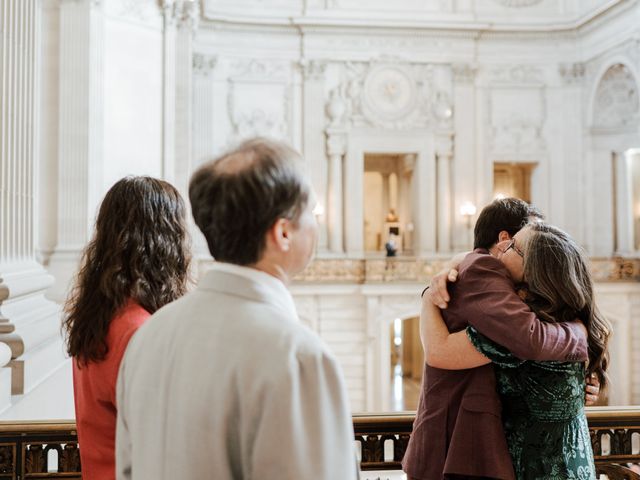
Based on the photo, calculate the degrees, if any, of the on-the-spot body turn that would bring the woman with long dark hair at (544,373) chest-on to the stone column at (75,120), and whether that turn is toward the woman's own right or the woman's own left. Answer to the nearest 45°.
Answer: approximately 45° to the woman's own right

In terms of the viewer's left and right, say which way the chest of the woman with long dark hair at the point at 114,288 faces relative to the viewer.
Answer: facing away from the viewer and to the right of the viewer

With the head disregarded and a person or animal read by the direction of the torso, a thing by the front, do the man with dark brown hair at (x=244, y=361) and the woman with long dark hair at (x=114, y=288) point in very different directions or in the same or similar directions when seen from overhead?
same or similar directions

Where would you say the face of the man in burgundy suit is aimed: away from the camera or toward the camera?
away from the camera

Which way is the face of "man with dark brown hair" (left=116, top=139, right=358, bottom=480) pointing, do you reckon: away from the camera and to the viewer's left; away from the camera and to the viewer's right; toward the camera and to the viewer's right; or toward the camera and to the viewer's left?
away from the camera and to the viewer's right

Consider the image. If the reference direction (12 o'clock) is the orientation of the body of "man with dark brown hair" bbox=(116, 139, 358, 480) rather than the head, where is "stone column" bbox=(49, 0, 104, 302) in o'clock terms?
The stone column is roughly at 10 o'clock from the man with dark brown hair.

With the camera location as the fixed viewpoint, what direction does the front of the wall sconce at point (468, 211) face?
facing the viewer

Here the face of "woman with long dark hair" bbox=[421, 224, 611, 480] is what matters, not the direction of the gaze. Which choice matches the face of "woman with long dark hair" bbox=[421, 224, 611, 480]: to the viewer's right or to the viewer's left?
to the viewer's left

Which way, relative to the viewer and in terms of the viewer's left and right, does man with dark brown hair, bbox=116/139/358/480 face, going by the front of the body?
facing away from the viewer and to the right of the viewer

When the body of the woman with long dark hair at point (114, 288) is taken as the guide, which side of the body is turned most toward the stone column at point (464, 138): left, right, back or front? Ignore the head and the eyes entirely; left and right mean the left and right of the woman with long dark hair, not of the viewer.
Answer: front

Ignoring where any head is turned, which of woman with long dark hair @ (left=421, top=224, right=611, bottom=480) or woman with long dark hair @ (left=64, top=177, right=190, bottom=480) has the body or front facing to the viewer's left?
woman with long dark hair @ (left=421, top=224, right=611, bottom=480)

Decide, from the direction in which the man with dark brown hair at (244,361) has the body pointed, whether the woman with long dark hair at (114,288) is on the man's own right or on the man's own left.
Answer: on the man's own left
